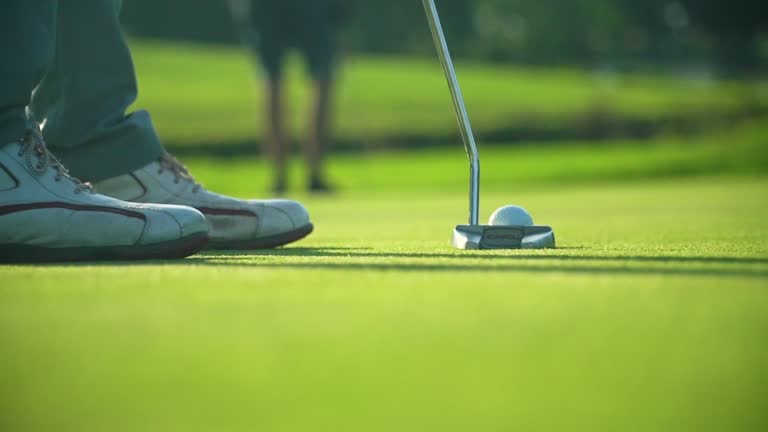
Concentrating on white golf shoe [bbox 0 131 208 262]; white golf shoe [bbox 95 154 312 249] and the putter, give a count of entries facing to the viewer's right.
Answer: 2

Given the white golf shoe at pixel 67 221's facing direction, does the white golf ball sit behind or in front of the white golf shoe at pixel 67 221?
in front

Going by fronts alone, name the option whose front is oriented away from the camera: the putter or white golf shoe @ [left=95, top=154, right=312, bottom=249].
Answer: the putter

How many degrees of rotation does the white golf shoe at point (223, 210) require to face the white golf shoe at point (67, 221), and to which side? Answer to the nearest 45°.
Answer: approximately 135° to its right

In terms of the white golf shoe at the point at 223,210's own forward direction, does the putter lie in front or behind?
in front

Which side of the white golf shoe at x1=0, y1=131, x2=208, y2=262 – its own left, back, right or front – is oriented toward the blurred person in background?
left

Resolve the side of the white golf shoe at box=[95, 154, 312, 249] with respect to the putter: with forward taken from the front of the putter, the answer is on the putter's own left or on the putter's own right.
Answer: on the putter's own left

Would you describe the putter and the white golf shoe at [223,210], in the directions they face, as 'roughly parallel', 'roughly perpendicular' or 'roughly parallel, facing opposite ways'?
roughly perpendicular

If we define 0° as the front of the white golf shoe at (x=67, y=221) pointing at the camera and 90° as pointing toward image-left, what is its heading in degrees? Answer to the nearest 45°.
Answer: approximately 270°

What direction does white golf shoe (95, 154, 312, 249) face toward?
to the viewer's right

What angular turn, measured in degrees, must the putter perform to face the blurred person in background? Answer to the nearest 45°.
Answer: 0° — it already faces them

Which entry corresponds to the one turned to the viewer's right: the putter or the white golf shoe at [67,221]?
the white golf shoe

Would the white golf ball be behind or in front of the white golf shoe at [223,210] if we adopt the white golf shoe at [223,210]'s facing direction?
in front

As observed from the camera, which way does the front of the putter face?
facing away from the viewer

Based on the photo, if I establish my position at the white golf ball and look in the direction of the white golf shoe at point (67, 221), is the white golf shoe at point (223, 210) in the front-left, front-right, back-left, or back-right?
front-right
